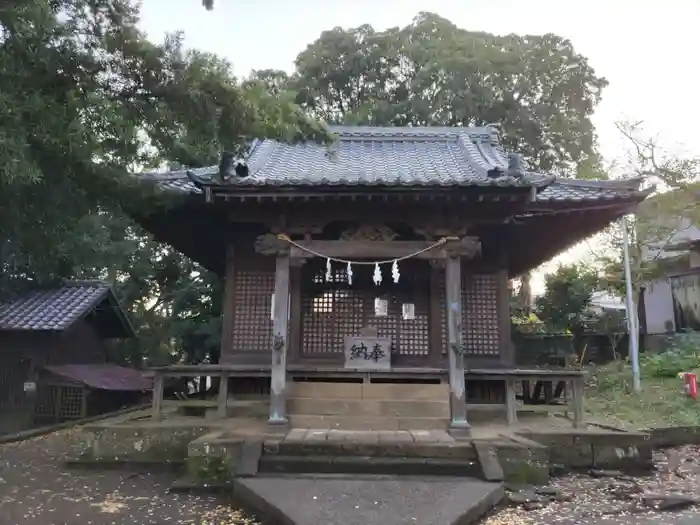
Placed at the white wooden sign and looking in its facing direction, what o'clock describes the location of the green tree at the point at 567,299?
The green tree is roughly at 7 o'clock from the white wooden sign.

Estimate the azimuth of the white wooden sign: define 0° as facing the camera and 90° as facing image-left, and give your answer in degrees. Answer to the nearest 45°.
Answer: approximately 0°

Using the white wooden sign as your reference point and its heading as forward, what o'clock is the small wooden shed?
The small wooden shed is roughly at 4 o'clock from the white wooden sign.

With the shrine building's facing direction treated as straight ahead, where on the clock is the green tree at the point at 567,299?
The green tree is roughly at 7 o'clock from the shrine building.

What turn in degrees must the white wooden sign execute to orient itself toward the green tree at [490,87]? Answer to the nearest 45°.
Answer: approximately 180°

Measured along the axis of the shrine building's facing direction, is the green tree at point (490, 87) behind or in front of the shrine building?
behind

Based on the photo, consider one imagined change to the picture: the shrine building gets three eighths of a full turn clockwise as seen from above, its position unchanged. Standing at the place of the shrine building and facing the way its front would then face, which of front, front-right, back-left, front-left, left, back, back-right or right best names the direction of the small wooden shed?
front
